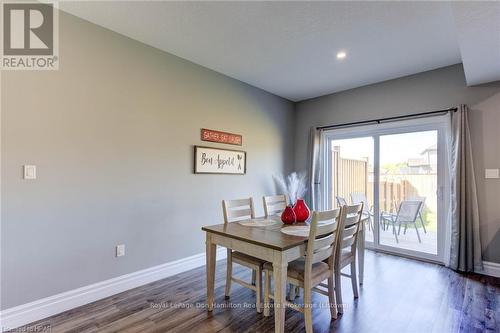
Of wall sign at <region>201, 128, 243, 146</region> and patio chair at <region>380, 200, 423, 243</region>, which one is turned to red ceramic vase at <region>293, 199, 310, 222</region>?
the wall sign

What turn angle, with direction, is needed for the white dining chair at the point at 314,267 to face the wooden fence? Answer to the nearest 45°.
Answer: approximately 90° to its right

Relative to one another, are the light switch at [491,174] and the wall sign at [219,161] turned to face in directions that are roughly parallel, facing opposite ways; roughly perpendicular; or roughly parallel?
roughly perpendicular

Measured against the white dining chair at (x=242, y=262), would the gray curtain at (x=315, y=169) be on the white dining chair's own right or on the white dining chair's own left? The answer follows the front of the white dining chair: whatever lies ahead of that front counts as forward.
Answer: on the white dining chair's own left

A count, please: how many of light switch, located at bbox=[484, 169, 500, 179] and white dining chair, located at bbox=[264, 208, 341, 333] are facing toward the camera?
1

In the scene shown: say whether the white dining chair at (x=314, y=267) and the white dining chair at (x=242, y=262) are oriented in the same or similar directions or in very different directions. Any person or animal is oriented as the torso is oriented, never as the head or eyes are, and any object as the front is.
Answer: very different directions

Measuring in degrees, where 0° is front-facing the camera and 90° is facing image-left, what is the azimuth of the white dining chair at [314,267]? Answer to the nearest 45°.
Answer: approximately 135°

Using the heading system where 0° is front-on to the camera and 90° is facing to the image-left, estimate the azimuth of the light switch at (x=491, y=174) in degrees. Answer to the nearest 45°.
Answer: approximately 0°

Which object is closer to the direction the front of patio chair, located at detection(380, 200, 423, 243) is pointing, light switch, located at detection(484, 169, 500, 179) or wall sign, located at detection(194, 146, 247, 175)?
the wall sign
